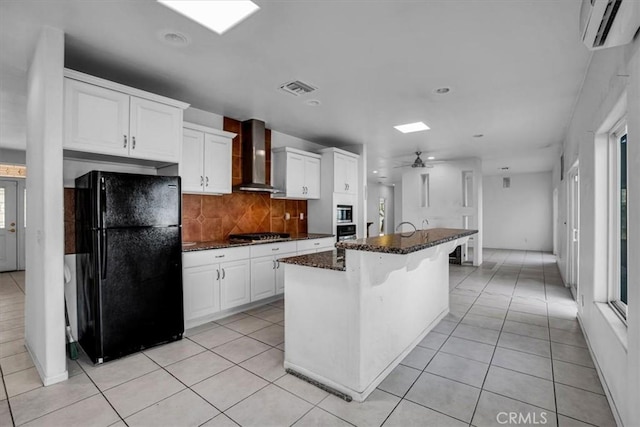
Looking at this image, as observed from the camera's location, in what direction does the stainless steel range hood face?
facing the viewer and to the right of the viewer

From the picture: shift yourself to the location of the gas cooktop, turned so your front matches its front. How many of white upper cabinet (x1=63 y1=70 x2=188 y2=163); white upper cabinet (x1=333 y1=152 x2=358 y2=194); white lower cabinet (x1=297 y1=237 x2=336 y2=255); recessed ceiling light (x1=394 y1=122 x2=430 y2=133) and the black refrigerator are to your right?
2

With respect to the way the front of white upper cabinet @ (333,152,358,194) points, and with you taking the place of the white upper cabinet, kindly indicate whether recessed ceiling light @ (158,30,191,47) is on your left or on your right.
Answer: on your right

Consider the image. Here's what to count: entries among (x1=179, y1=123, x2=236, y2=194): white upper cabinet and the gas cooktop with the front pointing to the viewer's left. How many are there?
0

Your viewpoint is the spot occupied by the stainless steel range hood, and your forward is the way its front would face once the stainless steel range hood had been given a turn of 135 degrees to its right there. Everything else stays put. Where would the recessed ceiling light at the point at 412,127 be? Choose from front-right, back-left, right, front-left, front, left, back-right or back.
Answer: back

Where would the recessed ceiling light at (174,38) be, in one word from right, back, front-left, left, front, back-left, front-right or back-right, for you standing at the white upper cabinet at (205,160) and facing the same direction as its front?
front-right

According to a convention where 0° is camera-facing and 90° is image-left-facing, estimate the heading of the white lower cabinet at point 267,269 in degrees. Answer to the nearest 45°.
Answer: approximately 315°

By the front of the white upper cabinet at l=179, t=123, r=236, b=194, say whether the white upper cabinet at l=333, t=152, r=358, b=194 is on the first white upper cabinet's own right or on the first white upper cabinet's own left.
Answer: on the first white upper cabinet's own left
